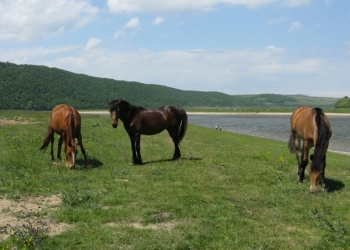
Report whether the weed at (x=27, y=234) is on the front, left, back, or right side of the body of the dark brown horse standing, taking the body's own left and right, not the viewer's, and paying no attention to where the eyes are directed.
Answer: left

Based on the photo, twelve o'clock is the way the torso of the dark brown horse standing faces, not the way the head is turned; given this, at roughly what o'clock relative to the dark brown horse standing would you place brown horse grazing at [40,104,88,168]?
The brown horse grazing is roughly at 11 o'clock from the dark brown horse standing.

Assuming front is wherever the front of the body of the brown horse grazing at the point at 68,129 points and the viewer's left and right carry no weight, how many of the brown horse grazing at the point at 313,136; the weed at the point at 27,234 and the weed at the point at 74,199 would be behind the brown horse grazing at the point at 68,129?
0

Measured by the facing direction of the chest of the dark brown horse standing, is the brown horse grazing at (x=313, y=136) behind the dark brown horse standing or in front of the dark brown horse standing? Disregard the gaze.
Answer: behind

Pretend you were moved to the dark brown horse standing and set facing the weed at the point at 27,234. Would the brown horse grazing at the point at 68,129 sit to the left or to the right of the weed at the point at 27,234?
right

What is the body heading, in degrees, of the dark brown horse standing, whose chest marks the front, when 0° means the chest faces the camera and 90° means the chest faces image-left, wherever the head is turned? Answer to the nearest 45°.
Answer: approximately 90°

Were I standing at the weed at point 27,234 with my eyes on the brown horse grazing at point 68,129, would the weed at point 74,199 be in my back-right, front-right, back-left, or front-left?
front-right

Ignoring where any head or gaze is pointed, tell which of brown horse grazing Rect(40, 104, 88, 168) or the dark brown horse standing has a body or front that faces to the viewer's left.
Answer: the dark brown horse standing

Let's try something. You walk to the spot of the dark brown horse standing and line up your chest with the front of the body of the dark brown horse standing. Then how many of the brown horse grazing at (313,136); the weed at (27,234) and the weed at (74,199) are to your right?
0

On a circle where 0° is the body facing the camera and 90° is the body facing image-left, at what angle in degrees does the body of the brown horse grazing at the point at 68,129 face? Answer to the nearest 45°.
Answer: approximately 315°

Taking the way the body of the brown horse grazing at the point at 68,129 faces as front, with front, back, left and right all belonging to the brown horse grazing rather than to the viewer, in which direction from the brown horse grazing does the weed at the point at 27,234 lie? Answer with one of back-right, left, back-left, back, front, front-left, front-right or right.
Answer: front-right

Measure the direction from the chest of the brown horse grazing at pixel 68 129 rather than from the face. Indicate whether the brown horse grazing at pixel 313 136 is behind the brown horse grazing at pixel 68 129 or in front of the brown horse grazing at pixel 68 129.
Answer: in front

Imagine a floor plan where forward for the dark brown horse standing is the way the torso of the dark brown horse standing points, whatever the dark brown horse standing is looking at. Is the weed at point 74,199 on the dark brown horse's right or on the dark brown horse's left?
on the dark brown horse's left

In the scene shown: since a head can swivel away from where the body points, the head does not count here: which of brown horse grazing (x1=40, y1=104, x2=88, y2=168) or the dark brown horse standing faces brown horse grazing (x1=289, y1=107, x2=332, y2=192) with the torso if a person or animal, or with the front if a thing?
brown horse grazing (x1=40, y1=104, x2=88, y2=168)

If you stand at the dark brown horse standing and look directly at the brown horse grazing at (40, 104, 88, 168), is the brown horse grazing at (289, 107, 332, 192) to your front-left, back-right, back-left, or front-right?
back-left

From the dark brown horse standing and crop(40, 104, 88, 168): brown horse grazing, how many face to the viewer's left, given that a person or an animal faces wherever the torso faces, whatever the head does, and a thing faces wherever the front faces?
1
